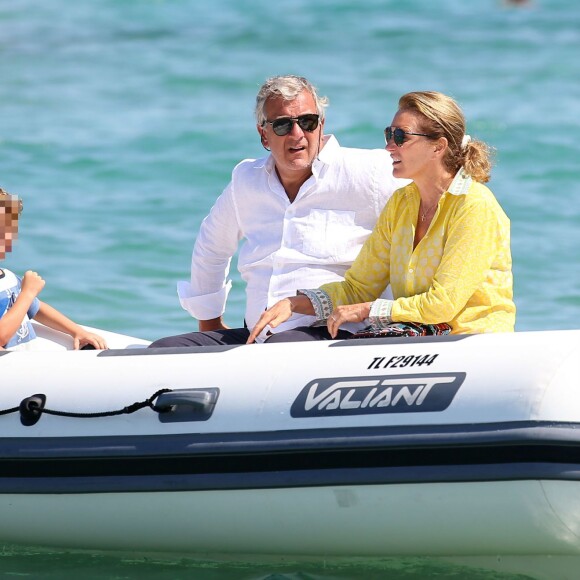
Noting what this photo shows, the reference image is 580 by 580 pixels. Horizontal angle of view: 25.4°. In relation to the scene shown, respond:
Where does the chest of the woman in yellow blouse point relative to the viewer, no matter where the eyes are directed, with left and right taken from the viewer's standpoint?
facing the viewer and to the left of the viewer
